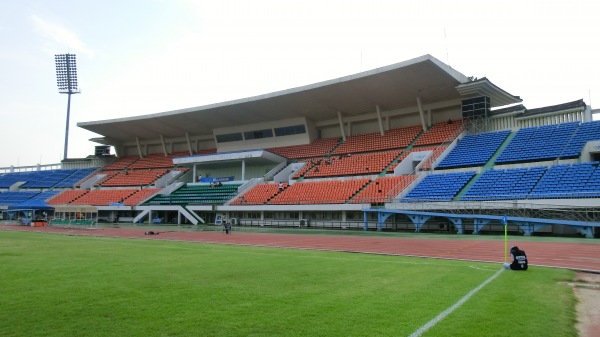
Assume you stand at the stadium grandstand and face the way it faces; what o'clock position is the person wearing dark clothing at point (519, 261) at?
The person wearing dark clothing is roughly at 11 o'clock from the stadium grandstand.

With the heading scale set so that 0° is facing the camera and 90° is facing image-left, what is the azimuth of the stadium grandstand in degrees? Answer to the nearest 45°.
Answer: approximately 45°
